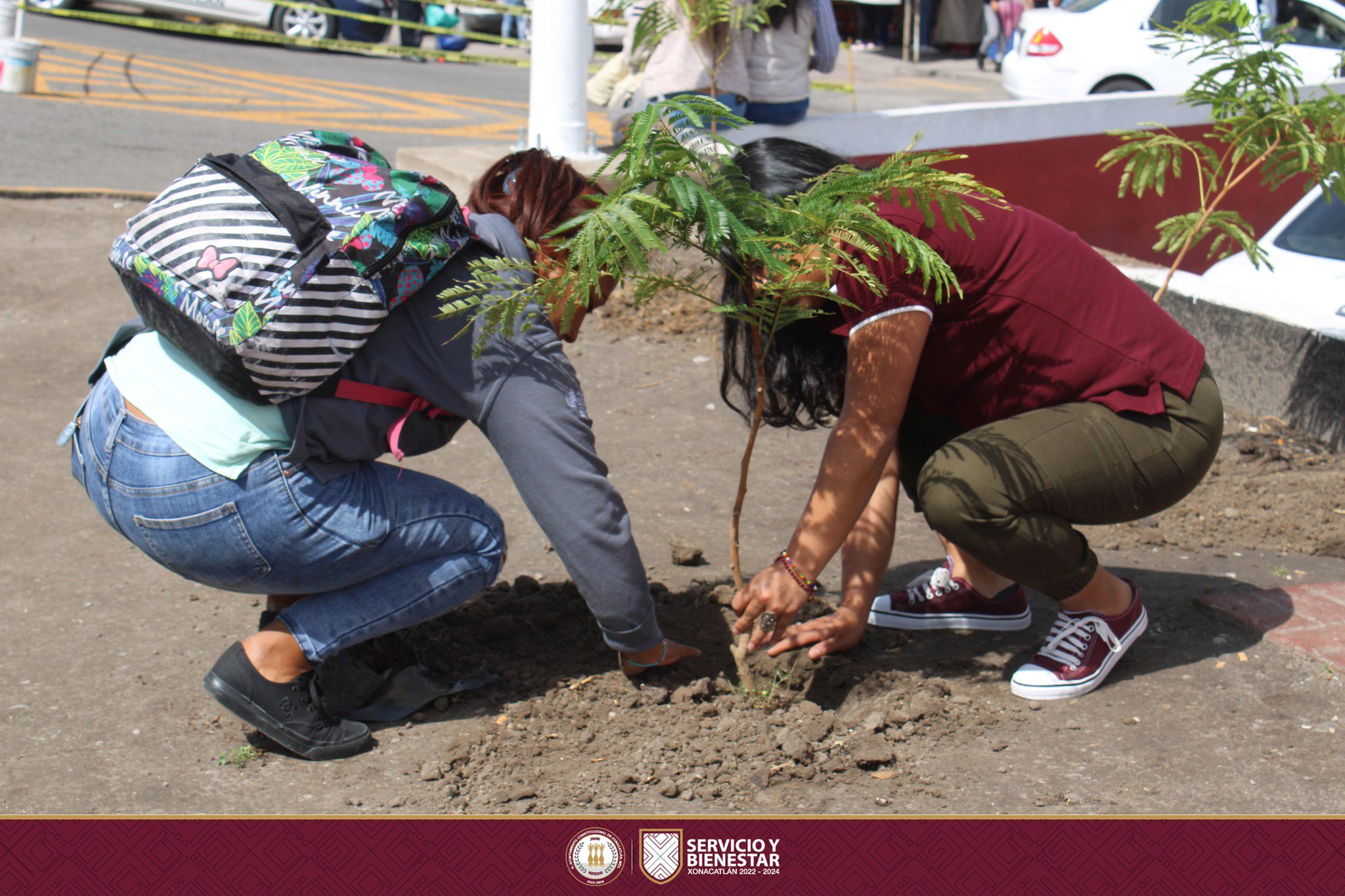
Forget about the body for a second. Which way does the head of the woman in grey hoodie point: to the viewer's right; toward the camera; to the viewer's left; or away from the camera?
to the viewer's right

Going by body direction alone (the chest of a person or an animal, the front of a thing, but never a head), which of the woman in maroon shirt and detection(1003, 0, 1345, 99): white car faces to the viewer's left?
the woman in maroon shirt

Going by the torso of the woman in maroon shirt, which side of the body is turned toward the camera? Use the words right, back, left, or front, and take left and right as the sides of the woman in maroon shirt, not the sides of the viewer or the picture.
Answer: left

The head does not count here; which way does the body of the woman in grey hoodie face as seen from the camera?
to the viewer's right

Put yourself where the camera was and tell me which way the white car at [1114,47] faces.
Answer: facing to the right of the viewer

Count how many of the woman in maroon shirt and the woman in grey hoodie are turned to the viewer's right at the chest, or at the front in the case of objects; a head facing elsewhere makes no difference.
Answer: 1

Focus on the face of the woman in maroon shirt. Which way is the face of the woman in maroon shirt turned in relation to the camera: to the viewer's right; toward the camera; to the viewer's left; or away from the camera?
to the viewer's left

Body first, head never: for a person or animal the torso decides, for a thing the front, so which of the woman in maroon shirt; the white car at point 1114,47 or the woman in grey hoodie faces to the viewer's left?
the woman in maroon shirt

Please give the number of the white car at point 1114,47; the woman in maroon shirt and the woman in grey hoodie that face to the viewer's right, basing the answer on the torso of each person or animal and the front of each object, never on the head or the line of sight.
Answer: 2

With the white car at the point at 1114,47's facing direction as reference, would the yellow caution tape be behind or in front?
behind

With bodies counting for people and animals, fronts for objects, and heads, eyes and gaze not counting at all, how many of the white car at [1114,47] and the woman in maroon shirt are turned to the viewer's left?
1
